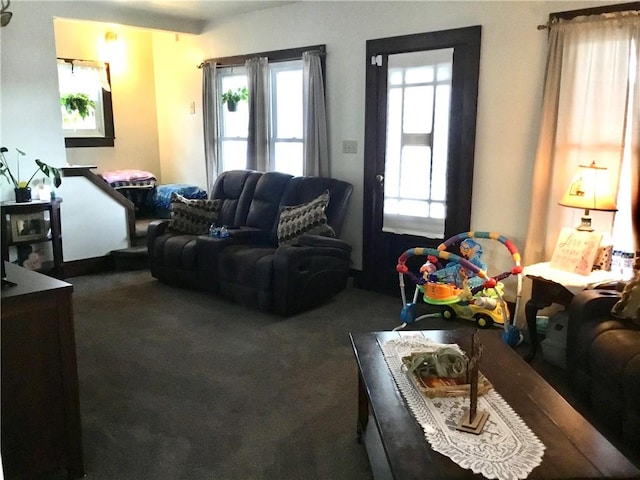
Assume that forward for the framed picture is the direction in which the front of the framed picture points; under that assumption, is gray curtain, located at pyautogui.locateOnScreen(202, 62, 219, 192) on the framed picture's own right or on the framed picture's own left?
on the framed picture's own left

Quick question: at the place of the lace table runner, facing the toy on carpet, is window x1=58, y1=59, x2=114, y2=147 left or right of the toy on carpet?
left

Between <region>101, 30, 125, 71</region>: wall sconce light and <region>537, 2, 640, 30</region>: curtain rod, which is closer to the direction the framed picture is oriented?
the curtain rod

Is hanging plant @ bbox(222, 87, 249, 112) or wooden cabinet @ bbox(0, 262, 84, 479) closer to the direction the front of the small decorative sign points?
the wooden cabinet

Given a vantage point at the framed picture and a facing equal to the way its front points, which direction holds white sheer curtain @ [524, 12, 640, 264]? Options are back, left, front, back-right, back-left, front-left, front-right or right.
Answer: front-left

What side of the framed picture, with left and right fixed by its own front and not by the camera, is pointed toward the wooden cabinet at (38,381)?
front

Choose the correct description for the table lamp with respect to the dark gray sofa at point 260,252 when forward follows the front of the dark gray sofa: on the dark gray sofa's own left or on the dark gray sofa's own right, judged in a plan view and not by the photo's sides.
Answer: on the dark gray sofa's own left

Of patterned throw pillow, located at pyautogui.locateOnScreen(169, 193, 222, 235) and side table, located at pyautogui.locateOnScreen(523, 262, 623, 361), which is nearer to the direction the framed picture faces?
the side table

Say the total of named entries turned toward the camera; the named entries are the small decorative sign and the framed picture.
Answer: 2

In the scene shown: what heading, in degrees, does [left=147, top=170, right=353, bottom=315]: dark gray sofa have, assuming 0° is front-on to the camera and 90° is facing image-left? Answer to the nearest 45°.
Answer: approximately 45°

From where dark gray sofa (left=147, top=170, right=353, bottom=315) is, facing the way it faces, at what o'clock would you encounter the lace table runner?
The lace table runner is roughly at 10 o'clock from the dark gray sofa.

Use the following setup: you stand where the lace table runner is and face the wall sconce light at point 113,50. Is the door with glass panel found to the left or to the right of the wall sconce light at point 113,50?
right
